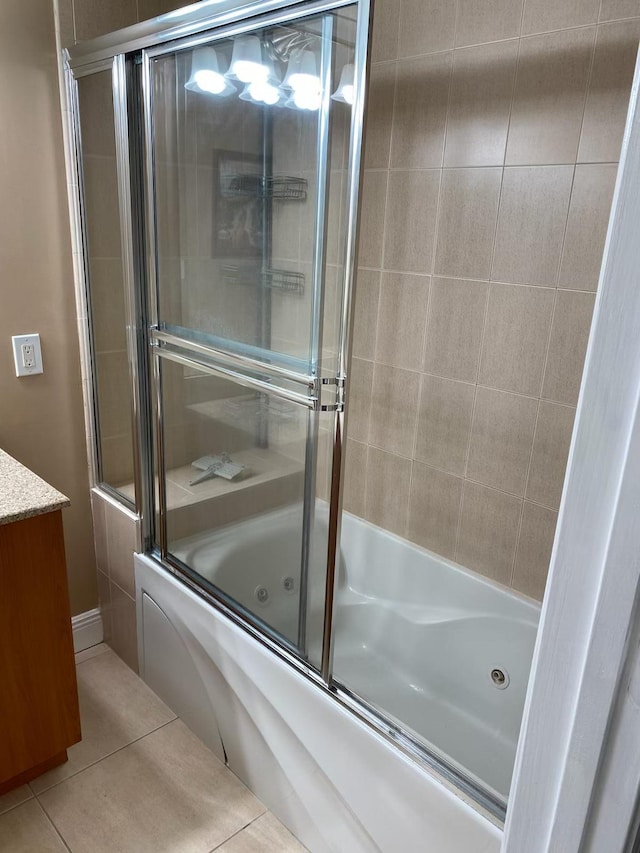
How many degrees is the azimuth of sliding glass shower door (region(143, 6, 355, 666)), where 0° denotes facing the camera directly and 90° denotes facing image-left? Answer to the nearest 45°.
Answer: approximately 45°

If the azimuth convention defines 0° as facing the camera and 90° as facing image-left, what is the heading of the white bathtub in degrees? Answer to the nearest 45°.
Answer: approximately 45°

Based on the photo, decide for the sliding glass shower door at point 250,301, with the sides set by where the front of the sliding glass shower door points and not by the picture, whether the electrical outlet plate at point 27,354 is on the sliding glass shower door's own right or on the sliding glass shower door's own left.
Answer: on the sliding glass shower door's own right

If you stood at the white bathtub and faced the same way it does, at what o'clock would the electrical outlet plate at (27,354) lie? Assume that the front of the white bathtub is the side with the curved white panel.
The electrical outlet plate is roughly at 2 o'clock from the white bathtub.
